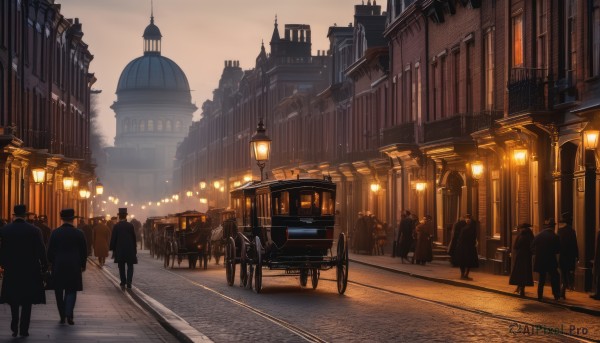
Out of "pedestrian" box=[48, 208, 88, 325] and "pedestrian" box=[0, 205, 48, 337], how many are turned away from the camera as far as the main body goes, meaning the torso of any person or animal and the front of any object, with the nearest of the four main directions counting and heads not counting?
2

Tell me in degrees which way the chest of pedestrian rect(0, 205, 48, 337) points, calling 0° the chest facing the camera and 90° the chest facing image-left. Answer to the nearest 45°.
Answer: approximately 180°

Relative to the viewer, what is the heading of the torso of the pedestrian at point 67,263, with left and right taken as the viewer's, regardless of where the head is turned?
facing away from the viewer

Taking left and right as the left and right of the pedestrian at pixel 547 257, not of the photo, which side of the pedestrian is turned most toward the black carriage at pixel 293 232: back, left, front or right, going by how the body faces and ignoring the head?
left

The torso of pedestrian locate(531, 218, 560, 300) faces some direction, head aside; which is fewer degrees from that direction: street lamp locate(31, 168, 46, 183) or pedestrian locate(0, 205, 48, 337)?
the street lamp

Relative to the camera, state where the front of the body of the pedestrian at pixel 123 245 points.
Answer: away from the camera

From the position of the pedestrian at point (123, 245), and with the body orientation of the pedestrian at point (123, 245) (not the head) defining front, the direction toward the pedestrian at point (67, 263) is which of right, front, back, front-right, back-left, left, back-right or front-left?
back

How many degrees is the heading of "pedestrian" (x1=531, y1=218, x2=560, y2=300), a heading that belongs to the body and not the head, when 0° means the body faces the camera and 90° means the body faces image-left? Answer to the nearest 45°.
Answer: approximately 180°
